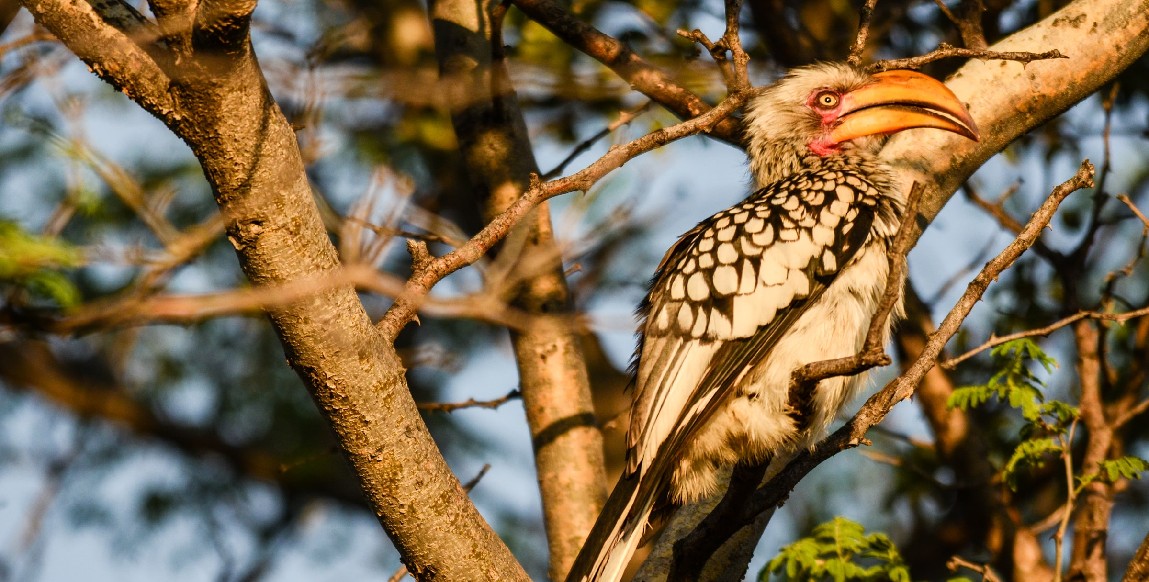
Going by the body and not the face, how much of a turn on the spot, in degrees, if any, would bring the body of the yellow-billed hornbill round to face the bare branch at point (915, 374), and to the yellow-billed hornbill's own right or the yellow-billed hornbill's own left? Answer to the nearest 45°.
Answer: approximately 45° to the yellow-billed hornbill's own right

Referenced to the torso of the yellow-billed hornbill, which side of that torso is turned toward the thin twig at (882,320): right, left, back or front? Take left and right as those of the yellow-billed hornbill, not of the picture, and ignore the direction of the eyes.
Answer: front

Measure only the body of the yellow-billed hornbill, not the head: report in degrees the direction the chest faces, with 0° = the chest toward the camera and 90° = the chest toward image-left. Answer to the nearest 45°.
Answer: approximately 270°

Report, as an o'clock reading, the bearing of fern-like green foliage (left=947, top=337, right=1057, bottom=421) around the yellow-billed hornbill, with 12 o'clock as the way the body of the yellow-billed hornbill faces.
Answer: The fern-like green foliage is roughly at 11 o'clock from the yellow-billed hornbill.

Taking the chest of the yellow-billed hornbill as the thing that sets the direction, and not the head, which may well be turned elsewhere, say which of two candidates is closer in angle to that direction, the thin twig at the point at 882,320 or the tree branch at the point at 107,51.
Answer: the thin twig

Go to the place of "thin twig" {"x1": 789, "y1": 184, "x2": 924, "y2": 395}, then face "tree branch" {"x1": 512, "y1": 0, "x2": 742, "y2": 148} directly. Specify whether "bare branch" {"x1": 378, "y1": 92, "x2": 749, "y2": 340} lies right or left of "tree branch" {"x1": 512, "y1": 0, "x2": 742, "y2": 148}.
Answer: left

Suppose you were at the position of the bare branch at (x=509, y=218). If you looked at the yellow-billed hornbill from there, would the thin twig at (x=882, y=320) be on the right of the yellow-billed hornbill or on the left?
right

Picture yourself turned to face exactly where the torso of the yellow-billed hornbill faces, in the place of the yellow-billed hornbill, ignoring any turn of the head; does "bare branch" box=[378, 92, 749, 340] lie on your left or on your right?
on your right

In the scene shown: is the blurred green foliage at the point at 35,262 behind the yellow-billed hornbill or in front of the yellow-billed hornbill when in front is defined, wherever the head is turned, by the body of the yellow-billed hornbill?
behind
